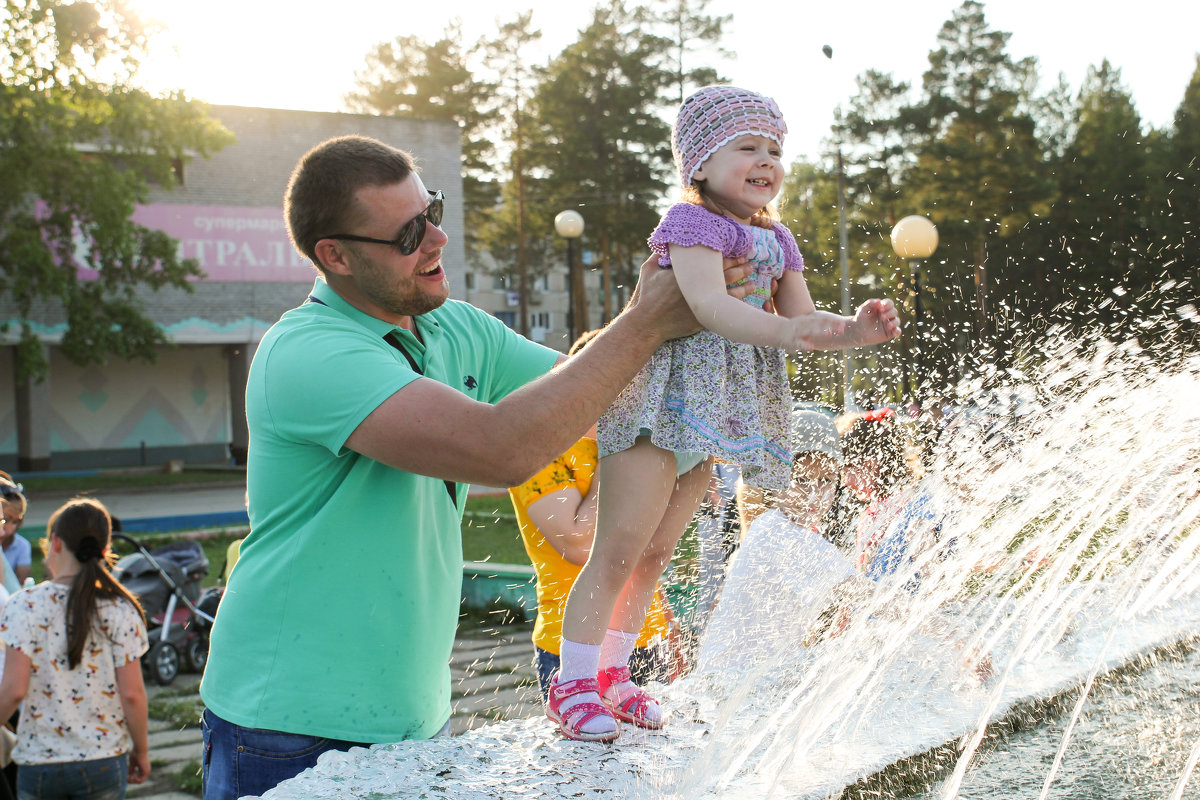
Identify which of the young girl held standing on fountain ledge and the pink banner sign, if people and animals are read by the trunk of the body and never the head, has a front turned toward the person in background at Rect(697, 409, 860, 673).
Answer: the pink banner sign

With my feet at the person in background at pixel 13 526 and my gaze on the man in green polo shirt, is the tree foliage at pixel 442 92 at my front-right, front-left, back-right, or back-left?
back-left

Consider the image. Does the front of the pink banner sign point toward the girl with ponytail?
yes

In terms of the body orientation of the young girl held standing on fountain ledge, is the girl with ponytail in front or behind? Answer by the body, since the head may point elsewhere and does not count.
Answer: behind
